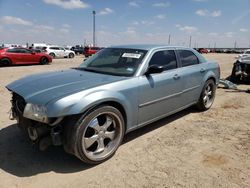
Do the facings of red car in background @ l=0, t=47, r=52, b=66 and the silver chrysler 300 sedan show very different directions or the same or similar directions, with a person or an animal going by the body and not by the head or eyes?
very different directions

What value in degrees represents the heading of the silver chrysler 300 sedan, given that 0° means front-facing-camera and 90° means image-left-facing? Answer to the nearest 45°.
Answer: approximately 45°

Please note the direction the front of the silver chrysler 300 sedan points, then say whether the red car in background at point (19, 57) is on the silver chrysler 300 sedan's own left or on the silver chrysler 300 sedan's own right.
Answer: on the silver chrysler 300 sedan's own right

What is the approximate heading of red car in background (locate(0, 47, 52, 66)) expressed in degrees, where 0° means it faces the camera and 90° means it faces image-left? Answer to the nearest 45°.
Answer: approximately 270°

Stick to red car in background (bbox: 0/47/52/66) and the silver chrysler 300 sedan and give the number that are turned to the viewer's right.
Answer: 1

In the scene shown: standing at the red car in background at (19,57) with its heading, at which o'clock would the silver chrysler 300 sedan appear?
The silver chrysler 300 sedan is roughly at 3 o'clock from the red car in background.
